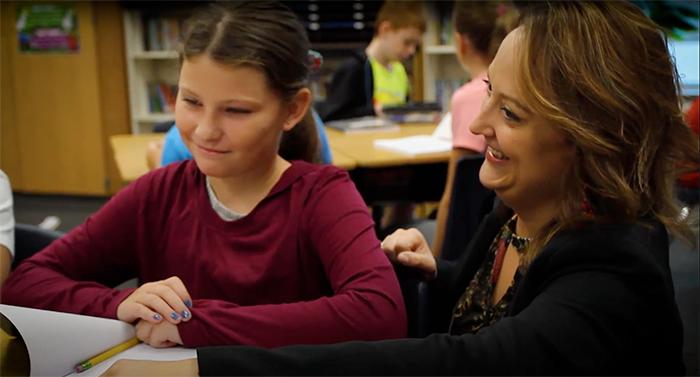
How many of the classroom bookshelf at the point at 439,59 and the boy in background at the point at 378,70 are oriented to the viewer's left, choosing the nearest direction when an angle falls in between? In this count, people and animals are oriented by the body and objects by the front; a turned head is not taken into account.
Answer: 0

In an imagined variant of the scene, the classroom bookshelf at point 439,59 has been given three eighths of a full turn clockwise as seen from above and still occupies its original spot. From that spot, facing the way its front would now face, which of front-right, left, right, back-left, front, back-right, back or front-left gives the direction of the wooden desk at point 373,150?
back-left

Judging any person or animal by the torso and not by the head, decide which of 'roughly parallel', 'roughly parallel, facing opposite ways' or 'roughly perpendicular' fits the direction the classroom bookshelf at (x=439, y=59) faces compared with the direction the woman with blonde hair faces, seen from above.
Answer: roughly perpendicular

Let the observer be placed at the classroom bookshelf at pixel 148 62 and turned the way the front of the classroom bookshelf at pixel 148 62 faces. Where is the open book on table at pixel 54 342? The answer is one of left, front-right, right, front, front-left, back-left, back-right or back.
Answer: front

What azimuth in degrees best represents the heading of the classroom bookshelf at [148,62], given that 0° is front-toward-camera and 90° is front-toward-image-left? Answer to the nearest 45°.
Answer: approximately 0°

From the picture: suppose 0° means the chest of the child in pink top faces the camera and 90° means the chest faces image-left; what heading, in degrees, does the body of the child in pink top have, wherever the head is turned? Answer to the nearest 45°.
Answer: approximately 135°

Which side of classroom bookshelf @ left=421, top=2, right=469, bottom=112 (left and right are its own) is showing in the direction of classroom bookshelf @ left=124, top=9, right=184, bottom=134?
right

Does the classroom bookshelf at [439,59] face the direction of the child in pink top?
yes

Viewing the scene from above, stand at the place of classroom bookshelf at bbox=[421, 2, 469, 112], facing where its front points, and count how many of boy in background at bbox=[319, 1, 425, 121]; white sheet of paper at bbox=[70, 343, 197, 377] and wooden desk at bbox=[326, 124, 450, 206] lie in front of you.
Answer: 3

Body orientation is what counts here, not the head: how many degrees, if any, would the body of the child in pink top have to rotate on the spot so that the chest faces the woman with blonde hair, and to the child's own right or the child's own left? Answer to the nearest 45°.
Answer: approximately 135° to the child's own left

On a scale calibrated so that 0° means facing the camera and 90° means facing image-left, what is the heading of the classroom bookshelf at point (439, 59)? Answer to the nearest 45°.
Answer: approximately 0°

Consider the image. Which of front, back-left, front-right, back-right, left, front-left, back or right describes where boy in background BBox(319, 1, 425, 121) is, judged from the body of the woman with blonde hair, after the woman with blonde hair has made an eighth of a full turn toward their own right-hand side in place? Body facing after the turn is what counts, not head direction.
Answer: front-right
